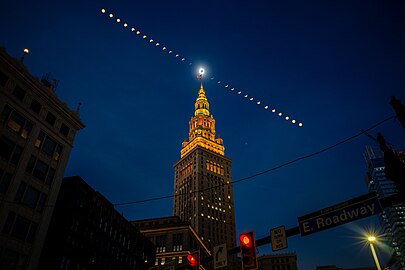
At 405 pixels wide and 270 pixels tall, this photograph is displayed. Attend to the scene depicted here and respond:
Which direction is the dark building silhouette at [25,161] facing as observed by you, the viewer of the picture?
facing the viewer and to the right of the viewer

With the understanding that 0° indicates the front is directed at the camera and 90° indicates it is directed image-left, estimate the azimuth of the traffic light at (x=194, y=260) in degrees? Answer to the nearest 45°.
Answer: approximately 45°

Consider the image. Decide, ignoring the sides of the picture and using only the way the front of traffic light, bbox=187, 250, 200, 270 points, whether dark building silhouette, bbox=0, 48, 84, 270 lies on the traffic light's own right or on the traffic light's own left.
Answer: on the traffic light's own right

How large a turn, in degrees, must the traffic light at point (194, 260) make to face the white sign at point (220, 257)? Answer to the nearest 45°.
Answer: approximately 90° to its left

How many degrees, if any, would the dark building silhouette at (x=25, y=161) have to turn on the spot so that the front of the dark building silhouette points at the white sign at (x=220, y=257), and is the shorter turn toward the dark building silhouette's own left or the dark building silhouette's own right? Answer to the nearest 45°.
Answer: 0° — it already faces it

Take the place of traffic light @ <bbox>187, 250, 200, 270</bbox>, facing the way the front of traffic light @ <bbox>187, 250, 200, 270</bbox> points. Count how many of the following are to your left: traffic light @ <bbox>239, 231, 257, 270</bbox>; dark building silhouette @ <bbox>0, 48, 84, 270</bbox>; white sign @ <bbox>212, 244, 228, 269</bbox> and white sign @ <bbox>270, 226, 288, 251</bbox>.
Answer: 3

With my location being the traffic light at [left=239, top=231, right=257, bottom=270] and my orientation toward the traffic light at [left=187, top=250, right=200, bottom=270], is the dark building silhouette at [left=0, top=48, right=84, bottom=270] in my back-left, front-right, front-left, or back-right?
front-left

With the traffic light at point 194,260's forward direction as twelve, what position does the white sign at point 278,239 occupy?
The white sign is roughly at 9 o'clock from the traffic light.

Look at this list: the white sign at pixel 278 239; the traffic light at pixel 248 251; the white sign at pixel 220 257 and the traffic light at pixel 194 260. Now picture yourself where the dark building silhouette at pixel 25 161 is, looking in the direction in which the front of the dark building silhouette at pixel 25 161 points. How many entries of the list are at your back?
0

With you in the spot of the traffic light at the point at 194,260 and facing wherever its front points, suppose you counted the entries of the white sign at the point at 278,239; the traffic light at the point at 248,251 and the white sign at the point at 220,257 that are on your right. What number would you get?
0

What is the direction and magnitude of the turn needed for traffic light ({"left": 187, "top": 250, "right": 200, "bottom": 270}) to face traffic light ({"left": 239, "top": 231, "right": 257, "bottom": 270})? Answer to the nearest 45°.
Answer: approximately 90° to its left

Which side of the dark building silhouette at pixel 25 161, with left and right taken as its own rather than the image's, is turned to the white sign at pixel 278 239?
front

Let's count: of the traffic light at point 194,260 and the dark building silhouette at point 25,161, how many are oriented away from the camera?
0
